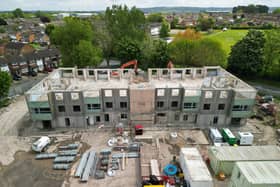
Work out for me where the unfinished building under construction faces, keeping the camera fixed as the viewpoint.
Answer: facing the viewer

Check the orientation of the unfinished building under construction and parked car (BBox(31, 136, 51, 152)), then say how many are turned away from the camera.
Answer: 0

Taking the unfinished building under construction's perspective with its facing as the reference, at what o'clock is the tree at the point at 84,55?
The tree is roughly at 5 o'clock from the unfinished building under construction.

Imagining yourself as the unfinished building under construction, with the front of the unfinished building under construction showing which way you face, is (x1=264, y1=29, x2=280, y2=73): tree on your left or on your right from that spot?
on your left

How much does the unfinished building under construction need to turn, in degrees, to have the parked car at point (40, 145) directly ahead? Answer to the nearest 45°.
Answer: approximately 45° to its right

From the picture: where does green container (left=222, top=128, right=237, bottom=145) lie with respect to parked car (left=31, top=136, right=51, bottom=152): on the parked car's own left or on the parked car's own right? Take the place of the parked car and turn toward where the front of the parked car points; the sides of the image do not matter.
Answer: on the parked car's own left

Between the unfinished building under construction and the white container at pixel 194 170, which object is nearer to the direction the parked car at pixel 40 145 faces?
the white container

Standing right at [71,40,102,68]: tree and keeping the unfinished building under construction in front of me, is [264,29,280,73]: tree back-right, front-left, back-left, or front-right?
front-left

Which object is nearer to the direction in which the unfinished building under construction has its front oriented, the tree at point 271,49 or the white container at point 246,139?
the white container

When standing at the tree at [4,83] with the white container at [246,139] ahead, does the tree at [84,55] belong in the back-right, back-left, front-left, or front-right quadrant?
front-left
